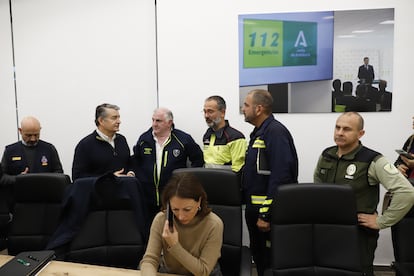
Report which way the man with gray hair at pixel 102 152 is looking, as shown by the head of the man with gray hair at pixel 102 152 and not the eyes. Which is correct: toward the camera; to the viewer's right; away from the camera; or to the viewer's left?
to the viewer's right

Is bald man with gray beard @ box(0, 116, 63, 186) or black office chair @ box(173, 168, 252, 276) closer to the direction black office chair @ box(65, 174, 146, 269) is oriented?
the black office chair

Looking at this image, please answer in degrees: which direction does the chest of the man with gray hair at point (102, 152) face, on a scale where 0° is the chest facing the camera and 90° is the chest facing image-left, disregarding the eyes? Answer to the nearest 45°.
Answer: approximately 315°

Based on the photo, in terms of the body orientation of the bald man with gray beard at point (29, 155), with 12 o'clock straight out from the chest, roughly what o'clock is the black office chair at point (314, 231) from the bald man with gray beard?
The black office chair is roughly at 11 o'clock from the bald man with gray beard.

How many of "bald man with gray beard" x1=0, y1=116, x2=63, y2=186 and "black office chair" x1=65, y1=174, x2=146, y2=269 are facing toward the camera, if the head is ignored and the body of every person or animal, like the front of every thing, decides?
2

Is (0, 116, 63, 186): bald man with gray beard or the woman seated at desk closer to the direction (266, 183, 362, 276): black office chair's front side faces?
the woman seated at desk

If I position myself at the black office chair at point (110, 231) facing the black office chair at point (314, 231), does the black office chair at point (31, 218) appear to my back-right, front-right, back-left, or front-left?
back-left
